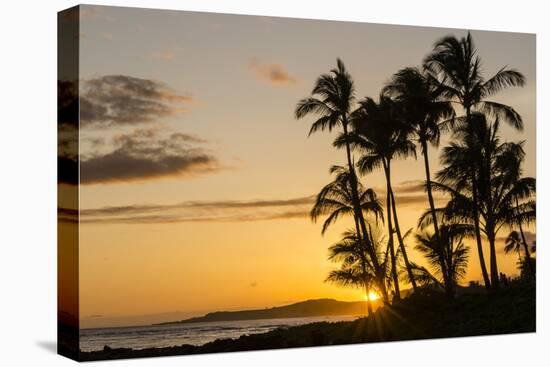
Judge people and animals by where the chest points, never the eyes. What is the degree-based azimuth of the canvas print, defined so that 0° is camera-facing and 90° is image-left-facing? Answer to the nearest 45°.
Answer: approximately 315°
